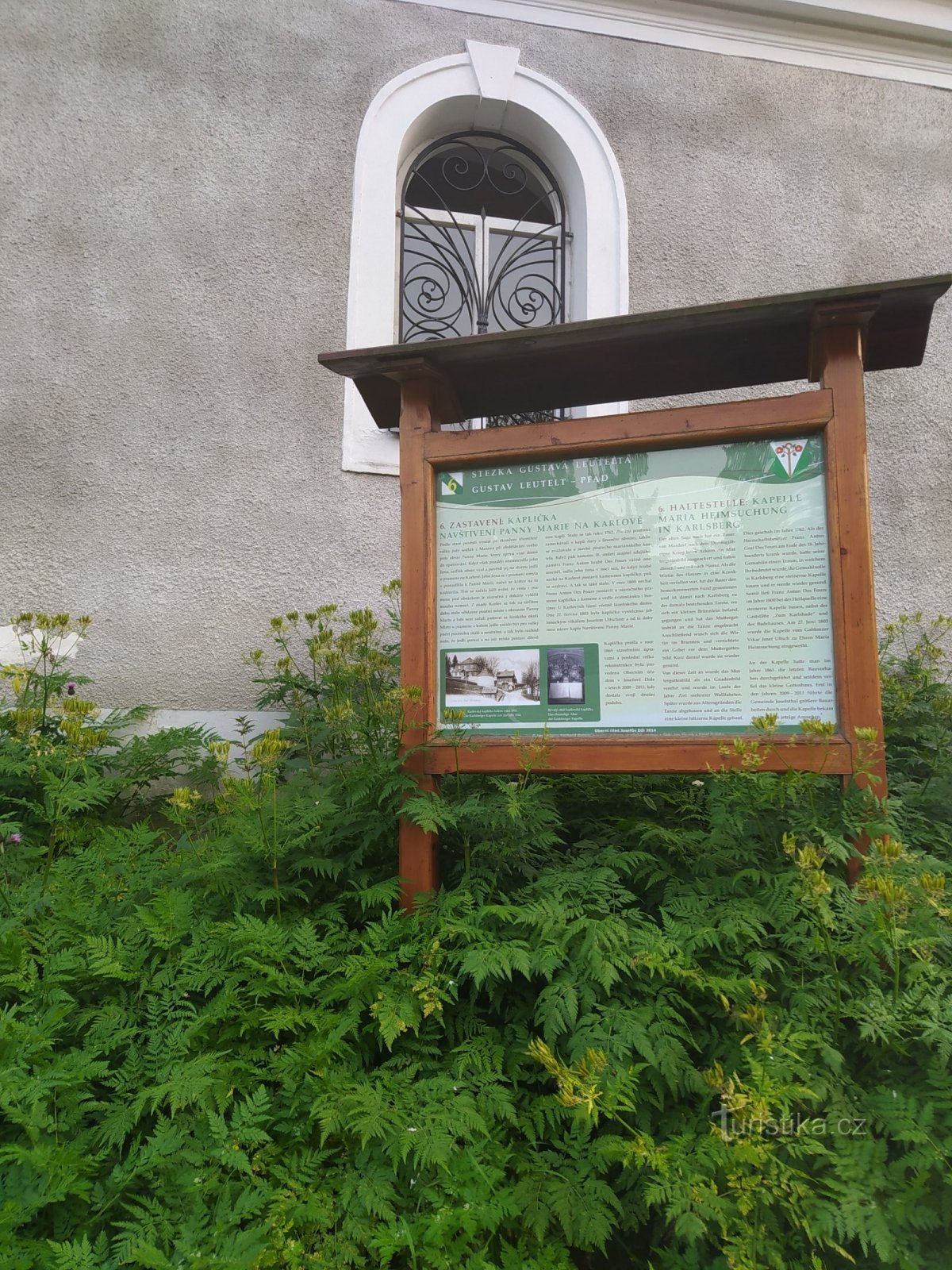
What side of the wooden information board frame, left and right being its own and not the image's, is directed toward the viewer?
front
